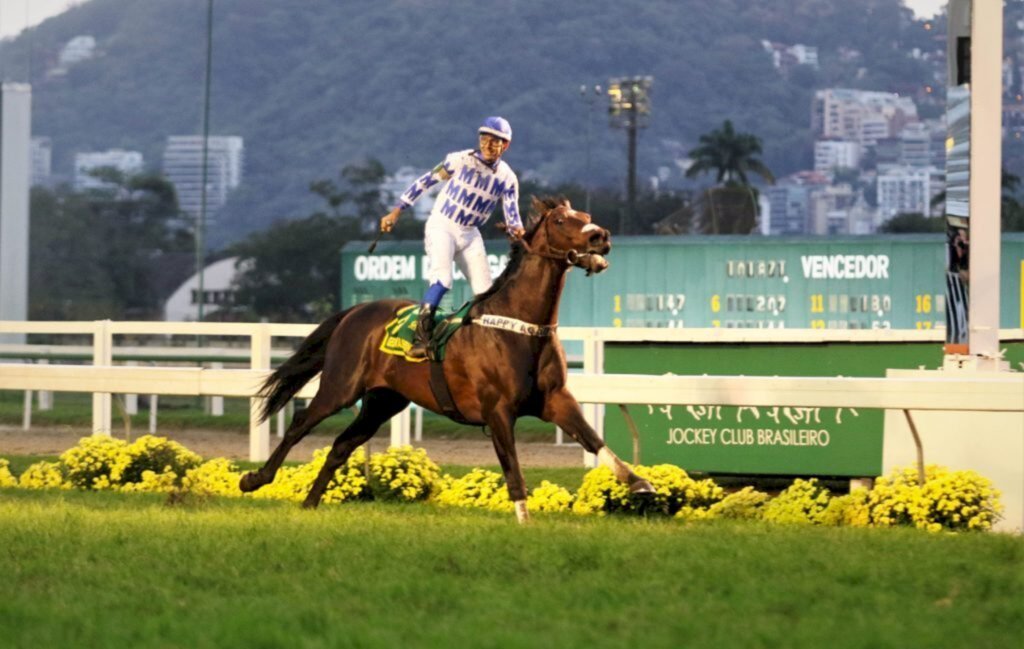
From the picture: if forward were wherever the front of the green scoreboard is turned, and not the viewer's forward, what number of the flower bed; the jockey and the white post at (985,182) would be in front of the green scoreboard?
3

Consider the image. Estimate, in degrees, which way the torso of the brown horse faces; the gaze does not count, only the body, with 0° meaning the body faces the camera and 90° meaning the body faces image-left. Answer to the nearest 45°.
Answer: approximately 315°

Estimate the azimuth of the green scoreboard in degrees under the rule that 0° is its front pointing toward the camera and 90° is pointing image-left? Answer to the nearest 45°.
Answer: approximately 0°

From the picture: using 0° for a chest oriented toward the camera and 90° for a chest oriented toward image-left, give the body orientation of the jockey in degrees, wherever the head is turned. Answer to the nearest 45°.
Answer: approximately 315°

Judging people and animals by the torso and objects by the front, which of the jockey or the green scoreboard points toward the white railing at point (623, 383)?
the green scoreboard

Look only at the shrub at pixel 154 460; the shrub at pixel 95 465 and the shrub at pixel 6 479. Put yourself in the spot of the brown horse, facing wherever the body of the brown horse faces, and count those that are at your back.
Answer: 3

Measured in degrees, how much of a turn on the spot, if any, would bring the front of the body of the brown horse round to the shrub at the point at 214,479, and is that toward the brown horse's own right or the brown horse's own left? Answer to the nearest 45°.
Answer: approximately 180°

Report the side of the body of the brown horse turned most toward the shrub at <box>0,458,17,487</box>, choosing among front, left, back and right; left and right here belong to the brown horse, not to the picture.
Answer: back
